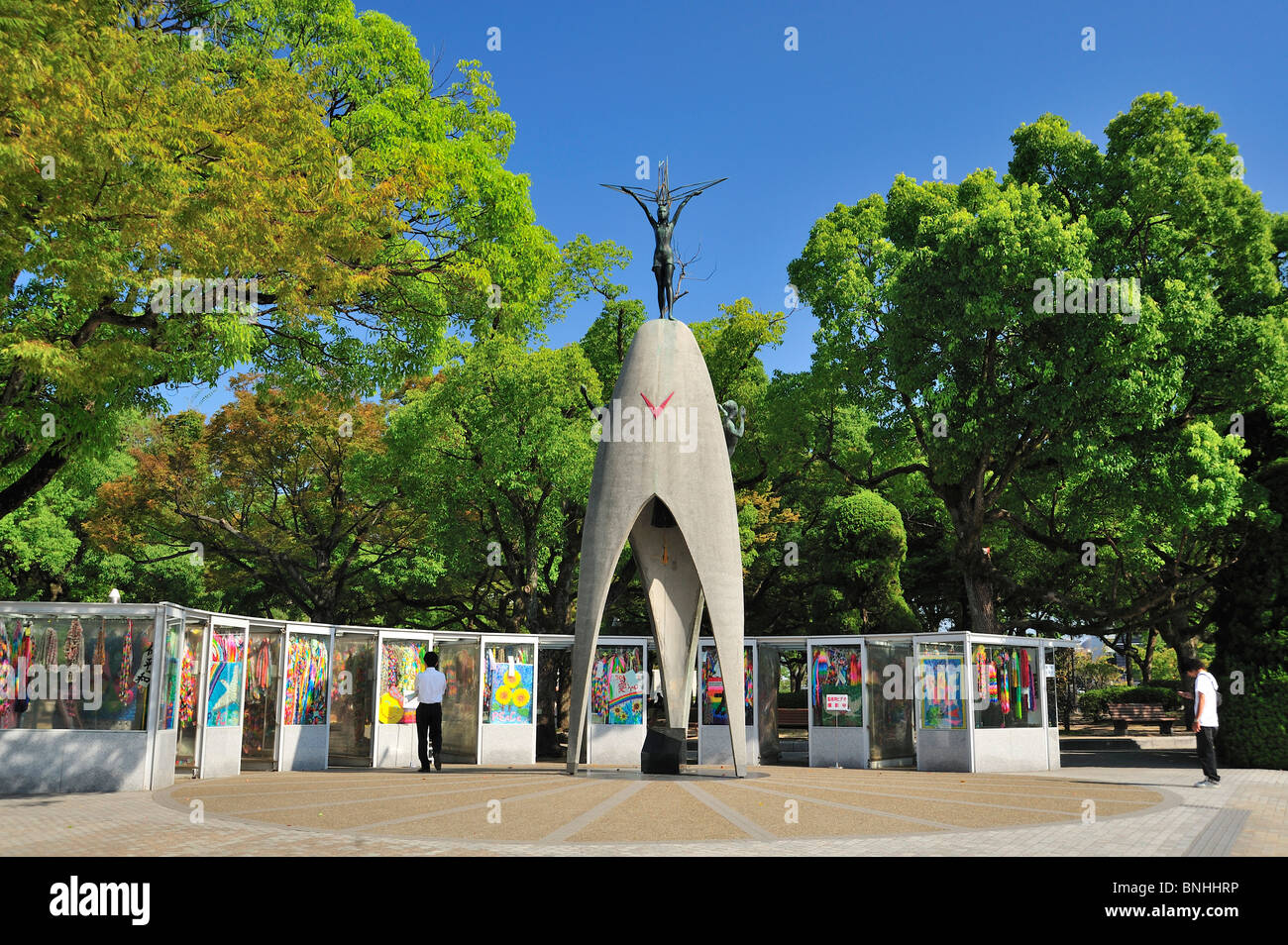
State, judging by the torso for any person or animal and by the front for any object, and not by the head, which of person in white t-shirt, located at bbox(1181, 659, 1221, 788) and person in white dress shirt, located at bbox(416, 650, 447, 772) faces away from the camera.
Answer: person in white dress shirt, located at bbox(416, 650, 447, 772)

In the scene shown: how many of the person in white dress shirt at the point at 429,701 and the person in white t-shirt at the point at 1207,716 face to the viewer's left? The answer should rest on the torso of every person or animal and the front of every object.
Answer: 1

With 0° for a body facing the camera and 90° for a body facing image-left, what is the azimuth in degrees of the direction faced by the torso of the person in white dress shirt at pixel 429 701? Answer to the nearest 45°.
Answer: approximately 180°

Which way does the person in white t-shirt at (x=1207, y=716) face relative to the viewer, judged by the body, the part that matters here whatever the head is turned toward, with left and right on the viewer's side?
facing to the left of the viewer

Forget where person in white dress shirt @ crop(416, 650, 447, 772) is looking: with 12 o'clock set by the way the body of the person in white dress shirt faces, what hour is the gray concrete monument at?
The gray concrete monument is roughly at 4 o'clock from the person in white dress shirt.

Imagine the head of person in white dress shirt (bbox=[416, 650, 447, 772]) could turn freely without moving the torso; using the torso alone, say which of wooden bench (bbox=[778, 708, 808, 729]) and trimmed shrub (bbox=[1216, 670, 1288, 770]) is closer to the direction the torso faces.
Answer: the wooden bench

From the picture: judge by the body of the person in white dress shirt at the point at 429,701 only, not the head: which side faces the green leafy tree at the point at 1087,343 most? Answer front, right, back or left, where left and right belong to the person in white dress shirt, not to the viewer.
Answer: right

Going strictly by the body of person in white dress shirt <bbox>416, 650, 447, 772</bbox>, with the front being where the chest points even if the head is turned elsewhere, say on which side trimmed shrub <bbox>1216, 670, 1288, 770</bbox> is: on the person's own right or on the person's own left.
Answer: on the person's own right

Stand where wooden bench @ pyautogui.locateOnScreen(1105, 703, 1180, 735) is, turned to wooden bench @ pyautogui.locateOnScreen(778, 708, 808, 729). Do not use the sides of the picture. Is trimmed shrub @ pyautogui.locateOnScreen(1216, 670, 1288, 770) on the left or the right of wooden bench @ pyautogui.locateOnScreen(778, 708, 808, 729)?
left

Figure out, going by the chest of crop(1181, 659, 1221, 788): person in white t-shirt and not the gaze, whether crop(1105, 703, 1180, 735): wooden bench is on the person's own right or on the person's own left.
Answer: on the person's own right
